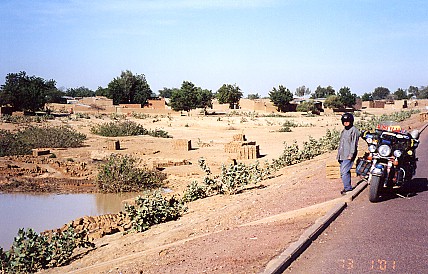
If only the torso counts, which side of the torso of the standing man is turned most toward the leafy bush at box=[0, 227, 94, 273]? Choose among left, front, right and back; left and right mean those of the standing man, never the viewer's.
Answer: front

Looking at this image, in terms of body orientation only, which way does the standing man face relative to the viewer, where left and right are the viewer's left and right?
facing the viewer and to the left of the viewer

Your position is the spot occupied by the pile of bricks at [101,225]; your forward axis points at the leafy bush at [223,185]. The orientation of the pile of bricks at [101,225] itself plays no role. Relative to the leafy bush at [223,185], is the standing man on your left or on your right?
right

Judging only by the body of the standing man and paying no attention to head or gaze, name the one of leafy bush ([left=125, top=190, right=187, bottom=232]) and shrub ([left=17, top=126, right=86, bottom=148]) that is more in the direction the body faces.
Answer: the leafy bush

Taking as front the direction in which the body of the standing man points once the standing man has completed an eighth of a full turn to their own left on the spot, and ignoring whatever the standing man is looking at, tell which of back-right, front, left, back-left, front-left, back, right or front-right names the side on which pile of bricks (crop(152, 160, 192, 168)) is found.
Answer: back-right

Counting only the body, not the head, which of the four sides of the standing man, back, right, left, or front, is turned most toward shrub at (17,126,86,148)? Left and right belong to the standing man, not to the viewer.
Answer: right

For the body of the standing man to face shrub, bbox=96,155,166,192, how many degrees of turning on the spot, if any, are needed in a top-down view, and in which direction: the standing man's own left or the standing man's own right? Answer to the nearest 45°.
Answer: approximately 90° to the standing man's own right

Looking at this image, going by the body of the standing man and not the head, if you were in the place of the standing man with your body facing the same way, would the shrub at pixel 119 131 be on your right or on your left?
on your right

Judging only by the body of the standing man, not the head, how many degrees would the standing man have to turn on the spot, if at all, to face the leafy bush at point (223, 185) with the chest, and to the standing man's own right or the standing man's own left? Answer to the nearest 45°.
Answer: approximately 90° to the standing man's own right

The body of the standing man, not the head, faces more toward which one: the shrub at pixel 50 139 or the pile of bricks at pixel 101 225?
the pile of bricks
